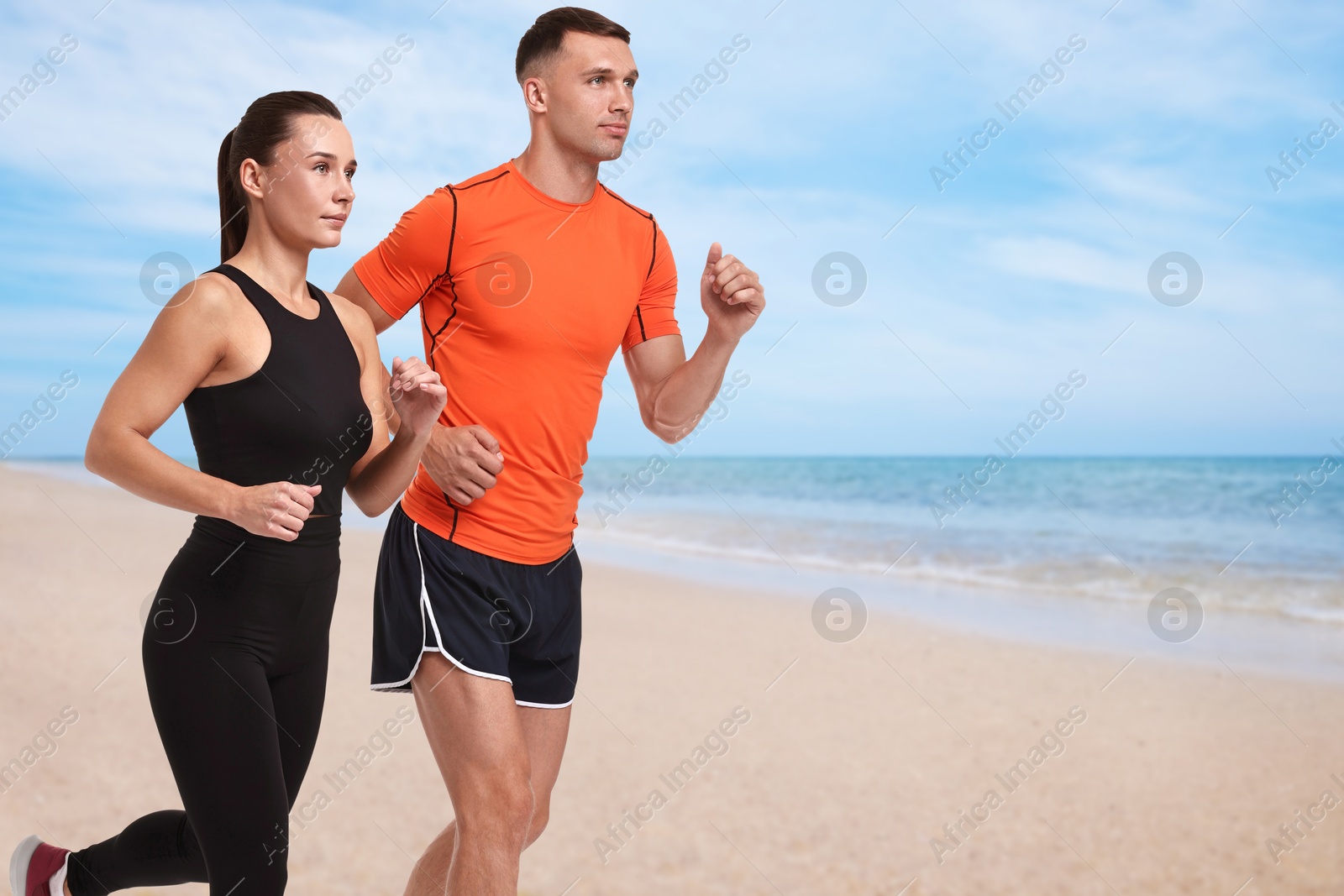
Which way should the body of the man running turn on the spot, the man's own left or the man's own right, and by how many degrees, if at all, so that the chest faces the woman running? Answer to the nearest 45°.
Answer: approximately 90° to the man's own right

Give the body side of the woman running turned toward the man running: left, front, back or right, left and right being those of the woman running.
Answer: left

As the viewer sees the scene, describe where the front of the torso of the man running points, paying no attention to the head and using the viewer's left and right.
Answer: facing the viewer and to the right of the viewer

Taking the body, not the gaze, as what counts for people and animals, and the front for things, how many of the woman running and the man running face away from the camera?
0
